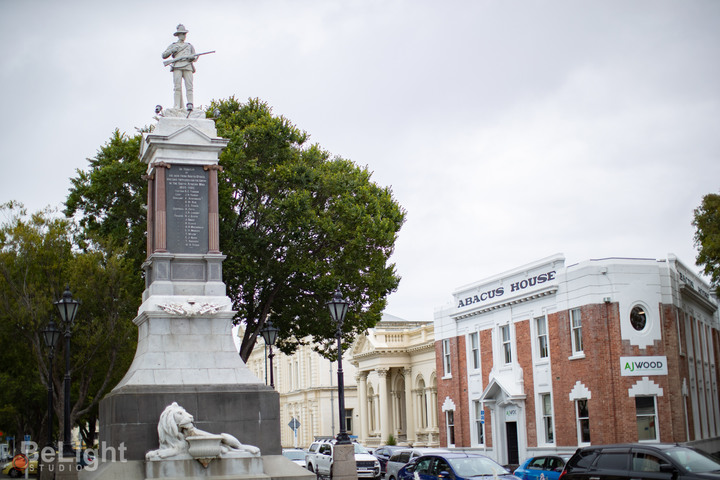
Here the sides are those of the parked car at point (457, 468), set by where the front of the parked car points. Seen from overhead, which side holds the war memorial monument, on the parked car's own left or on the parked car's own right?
on the parked car's own right

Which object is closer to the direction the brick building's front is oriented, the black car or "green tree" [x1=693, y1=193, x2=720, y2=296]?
the black car

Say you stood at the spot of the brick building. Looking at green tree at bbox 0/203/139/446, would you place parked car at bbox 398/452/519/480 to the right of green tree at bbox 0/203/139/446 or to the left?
left

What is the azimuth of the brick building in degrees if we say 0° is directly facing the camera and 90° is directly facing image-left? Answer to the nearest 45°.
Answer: approximately 45°

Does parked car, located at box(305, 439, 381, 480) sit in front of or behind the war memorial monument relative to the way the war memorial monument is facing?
behind

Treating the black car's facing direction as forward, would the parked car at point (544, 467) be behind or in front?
behind
